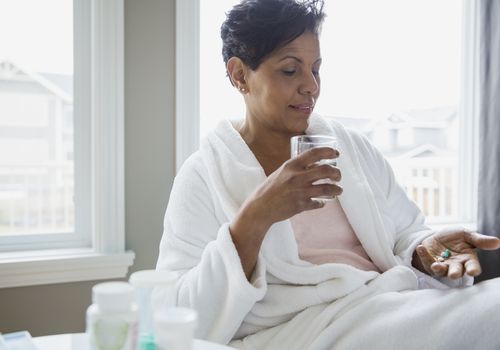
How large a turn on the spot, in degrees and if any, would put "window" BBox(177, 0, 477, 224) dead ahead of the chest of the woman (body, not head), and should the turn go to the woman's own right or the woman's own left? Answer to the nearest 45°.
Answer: approximately 135° to the woman's own left

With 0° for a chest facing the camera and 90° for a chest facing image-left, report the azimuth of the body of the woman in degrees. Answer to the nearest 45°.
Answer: approximately 315°

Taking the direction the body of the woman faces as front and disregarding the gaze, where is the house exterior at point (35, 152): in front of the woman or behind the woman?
behind

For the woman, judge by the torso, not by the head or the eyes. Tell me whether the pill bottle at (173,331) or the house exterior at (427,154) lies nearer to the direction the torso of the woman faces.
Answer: the pill bottle

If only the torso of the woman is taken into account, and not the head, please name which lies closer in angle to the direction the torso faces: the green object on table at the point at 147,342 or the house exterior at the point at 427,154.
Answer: the green object on table

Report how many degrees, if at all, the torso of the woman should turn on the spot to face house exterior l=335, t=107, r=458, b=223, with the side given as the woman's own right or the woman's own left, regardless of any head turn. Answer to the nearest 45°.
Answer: approximately 135° to the woman's own left

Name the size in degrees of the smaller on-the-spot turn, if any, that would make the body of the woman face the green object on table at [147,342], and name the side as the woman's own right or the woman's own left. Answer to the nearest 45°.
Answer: approximately 45° to the woman's own right

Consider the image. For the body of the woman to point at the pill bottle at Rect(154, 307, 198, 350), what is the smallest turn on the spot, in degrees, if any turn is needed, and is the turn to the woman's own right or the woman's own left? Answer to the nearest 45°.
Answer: approximately 45° to the woman's own right

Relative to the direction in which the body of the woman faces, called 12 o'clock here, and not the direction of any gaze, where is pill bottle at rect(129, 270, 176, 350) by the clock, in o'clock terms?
The pill bottle is roughly at 2 o'clock from the woman.

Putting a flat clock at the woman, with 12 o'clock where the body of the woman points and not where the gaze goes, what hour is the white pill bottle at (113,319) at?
The white pill bottle is roughly at 2 o'clock from the woman.

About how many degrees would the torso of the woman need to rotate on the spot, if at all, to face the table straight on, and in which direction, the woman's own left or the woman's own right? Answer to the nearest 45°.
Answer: approximately 90° to the woman's own right
